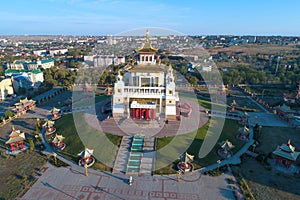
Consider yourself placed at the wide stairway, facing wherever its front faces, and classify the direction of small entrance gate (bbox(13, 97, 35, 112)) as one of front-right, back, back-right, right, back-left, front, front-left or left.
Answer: back-right

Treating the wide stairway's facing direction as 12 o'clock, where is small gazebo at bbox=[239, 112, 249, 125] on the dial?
The small gazebo is roughly at 8 o'clock from the wide stairway.

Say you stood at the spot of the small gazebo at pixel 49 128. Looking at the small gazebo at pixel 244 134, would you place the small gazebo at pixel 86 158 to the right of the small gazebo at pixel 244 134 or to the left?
right

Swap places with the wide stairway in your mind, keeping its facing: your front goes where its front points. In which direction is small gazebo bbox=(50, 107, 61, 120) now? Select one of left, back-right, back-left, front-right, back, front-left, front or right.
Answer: back-right

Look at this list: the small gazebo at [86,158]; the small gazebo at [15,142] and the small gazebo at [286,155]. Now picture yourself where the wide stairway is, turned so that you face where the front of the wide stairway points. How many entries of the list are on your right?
2

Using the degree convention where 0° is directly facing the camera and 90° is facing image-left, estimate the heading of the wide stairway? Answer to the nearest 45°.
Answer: approximately 0°

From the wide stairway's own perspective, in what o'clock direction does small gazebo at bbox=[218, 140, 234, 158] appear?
The small gazebo is roughly at 9 o'clock from the wide stairway.

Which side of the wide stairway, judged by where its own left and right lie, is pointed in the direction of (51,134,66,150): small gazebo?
right

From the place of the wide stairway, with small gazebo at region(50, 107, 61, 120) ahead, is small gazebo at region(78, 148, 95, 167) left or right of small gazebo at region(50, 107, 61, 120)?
left

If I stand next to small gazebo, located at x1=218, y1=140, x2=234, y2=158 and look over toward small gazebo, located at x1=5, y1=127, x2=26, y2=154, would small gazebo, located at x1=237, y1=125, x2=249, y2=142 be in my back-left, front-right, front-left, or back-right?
back-right

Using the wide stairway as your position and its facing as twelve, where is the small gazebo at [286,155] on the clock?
The small gazebo is roughly at 9 o'clock from the wide stairway.

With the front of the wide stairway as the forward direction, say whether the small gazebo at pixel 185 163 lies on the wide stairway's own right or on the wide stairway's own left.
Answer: on the wide stairway's own left
